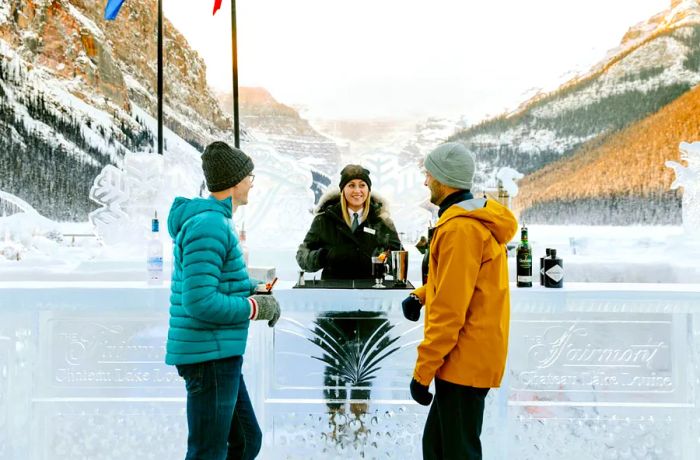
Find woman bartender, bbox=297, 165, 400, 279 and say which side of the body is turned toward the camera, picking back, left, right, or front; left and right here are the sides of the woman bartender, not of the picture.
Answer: front

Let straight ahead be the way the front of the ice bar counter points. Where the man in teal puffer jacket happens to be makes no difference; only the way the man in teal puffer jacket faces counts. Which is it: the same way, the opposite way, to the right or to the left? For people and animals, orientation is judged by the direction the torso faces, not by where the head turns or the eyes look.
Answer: to the left

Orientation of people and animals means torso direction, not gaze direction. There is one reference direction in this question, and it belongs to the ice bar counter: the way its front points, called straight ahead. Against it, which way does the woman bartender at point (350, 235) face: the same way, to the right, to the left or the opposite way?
the same way

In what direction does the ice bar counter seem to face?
toward the camera

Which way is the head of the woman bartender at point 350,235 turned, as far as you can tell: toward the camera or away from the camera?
toward the camera

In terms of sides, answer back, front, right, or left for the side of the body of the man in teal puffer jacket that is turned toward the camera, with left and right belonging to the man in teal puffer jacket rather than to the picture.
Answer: right

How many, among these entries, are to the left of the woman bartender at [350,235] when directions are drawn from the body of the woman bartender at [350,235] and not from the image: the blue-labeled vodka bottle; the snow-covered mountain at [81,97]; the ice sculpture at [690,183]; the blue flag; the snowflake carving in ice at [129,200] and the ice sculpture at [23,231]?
1

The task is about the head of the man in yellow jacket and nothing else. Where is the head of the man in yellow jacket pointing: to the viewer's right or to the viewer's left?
to the viewer's left

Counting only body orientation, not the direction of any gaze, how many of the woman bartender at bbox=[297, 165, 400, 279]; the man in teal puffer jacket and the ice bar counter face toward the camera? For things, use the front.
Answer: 2

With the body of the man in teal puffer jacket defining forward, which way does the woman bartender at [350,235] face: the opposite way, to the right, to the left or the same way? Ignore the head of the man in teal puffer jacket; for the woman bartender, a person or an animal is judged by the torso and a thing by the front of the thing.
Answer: to the right
